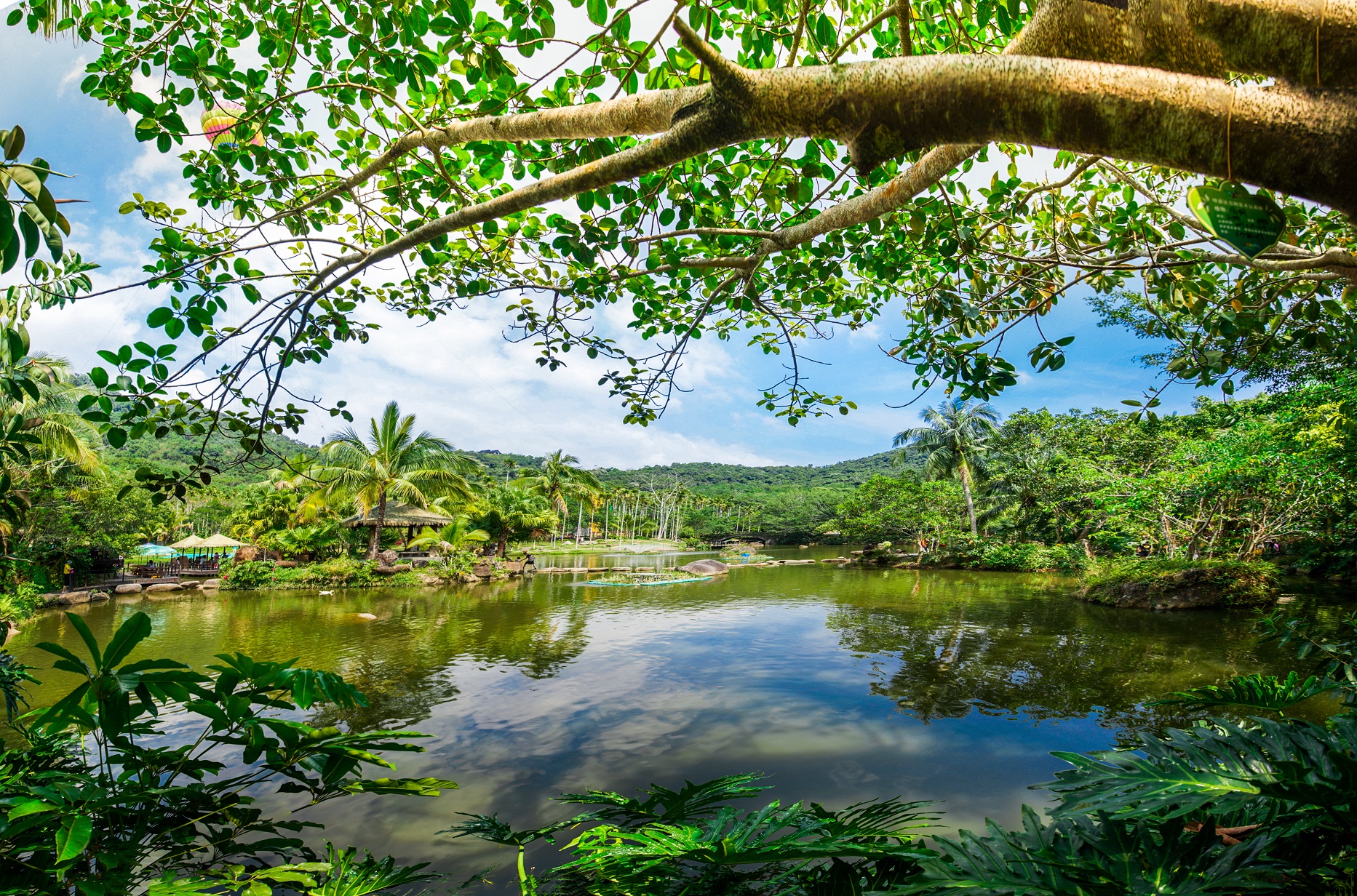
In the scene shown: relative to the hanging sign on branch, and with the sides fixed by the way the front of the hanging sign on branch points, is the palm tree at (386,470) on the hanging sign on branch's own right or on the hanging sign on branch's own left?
on the hanging sign on branch's own right

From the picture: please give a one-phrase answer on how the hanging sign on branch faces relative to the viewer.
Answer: facing the viewer

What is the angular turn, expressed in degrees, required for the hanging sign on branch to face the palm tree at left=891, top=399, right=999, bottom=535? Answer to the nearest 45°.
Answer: approximately 180°

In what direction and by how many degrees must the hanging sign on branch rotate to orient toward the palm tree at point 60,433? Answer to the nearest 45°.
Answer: approximately 90° to its right

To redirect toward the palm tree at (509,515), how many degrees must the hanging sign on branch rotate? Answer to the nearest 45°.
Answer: approximately 135° to its right

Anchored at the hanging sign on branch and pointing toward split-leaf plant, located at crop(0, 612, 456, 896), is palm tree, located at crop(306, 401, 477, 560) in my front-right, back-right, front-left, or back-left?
front-right

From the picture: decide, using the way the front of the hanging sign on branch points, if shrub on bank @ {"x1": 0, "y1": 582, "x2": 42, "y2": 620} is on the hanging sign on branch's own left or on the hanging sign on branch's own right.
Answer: on the hanging sign on branch's own right

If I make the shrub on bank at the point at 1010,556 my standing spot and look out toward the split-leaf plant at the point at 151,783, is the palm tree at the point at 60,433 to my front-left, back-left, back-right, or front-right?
front-right

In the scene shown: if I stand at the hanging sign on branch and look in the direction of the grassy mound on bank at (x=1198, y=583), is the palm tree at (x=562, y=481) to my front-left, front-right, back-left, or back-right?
front-left

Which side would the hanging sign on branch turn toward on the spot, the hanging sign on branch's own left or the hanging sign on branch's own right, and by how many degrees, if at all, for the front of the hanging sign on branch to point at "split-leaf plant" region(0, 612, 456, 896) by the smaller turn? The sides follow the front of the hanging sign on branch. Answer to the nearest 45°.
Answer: approximately 90° to the hanging sign on branch's own right

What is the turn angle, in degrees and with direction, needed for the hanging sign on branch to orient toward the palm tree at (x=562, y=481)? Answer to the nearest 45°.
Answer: approximately 135° to its right

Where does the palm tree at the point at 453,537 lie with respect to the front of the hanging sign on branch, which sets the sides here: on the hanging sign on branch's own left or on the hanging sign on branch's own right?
on the hanging sign on branch's own right
